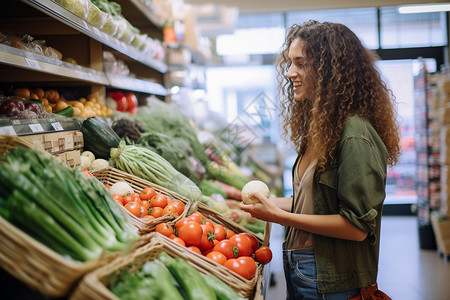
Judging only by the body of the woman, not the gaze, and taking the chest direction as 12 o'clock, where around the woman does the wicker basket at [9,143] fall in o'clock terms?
The wicker basket is roughly at 11 o'clock from the woman.

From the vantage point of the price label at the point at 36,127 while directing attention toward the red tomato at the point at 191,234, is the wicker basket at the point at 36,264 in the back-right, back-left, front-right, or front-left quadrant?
front-right

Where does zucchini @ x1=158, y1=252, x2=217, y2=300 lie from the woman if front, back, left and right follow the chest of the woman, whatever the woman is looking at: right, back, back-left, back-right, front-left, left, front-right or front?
front-left

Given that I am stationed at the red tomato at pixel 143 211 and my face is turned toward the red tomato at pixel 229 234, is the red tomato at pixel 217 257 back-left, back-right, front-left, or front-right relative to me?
front-right

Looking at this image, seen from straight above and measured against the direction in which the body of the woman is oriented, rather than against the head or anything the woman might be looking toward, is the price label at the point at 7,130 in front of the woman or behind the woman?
in front

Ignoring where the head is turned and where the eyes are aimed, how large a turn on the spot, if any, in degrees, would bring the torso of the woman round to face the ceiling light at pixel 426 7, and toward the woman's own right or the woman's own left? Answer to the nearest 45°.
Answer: approximately 90° to the woman's own right

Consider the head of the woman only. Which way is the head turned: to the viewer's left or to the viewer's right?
to the viewer's left

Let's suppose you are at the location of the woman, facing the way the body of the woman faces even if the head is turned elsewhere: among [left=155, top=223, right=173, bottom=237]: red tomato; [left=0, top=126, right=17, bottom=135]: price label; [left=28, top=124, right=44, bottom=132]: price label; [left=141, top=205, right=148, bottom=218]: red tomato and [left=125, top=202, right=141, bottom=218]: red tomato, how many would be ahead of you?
5

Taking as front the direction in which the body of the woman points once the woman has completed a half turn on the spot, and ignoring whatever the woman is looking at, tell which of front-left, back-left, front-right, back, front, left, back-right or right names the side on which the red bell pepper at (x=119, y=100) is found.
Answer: back-left

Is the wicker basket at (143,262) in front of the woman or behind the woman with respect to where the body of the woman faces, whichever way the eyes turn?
in front

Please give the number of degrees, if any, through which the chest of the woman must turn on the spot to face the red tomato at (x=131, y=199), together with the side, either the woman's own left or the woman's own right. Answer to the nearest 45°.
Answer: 0° — they already face it

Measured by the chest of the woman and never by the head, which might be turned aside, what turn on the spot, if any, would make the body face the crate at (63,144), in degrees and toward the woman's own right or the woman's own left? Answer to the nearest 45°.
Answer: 0° — they already face it

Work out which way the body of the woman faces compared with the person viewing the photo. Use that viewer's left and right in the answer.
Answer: facing to the left of the viewer
